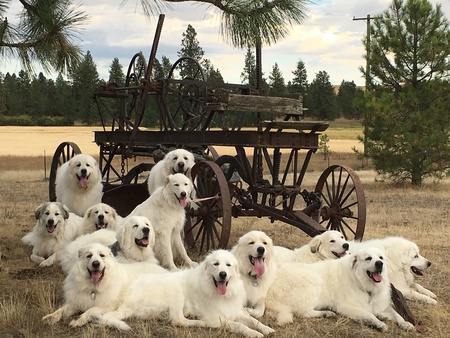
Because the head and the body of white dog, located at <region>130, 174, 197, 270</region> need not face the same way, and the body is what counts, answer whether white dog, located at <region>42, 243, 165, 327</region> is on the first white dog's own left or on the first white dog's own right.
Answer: on the first white dog's own right

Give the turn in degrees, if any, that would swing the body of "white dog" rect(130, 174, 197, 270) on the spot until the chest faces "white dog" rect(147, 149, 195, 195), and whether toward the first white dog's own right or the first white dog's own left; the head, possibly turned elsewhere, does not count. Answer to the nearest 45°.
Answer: approximately 135° to the first white dog's own left

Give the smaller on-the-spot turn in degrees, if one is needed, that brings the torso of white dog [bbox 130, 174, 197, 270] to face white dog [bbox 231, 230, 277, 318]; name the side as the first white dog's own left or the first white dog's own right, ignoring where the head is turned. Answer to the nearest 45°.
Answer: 0° — it already faces it

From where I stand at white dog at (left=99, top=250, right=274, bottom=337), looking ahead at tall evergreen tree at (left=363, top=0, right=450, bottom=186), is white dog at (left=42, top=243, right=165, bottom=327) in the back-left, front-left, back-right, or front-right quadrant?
back-left

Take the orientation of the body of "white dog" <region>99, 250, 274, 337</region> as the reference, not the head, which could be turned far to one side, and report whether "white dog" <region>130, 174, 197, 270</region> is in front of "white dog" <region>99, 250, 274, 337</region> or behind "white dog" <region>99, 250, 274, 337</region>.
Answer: behind

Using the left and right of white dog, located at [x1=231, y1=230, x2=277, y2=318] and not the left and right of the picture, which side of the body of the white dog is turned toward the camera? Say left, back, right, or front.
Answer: front

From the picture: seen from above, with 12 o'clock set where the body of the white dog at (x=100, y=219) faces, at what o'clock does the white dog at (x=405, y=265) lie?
the white dog at (x=405, y=265) is roughly at 10 o'clock from the white dog at (x=100, y=219).

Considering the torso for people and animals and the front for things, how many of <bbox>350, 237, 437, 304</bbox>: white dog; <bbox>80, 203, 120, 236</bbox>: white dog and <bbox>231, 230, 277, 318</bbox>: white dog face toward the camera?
2

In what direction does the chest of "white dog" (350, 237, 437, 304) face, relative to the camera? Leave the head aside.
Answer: to the viewer's right

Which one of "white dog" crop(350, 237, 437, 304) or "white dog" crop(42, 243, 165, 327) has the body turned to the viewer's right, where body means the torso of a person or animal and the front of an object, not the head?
"white dog" crop(350, 237, 437, 304)

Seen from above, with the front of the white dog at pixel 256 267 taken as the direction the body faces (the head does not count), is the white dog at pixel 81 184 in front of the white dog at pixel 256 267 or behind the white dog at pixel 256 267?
behind

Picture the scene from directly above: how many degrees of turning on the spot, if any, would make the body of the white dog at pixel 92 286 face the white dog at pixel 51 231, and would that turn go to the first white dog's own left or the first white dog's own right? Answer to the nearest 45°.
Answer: approximately 135° to the first white dog's own right

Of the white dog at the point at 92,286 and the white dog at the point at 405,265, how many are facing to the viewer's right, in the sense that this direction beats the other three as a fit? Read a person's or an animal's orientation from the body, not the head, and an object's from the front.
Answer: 1

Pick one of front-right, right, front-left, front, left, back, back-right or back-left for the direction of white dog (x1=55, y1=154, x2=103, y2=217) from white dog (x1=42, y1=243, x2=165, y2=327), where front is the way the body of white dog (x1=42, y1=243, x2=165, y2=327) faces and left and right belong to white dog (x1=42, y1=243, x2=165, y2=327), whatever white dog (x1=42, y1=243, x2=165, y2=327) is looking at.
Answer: back-right

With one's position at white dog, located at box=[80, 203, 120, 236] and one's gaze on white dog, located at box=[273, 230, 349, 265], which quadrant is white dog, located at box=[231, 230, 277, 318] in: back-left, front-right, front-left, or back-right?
front-right

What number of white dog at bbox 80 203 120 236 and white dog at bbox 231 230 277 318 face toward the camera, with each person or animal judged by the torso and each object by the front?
2

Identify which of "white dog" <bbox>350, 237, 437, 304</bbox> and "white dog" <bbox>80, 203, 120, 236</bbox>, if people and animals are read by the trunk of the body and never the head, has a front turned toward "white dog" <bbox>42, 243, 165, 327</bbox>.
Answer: "white dog" <bbox>80, 203, 120, 236</bbox>
